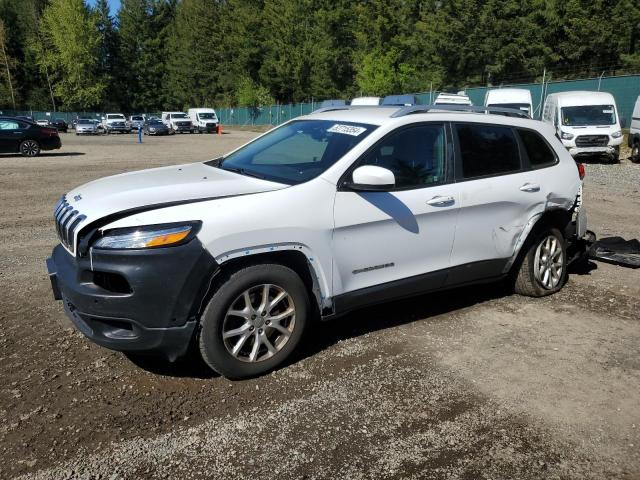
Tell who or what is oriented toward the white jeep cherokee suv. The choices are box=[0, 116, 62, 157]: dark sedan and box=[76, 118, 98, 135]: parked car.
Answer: the parked car

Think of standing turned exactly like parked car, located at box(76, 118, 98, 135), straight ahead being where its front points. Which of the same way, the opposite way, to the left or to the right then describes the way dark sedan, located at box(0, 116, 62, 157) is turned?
to the right

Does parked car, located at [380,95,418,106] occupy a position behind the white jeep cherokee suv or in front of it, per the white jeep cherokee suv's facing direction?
behind

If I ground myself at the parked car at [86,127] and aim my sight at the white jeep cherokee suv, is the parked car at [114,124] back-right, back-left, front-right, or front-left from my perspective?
back-left

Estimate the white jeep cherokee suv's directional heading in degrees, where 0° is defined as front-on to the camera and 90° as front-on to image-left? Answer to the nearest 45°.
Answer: approximately 45°

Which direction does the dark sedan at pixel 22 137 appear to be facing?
to the viewer's left

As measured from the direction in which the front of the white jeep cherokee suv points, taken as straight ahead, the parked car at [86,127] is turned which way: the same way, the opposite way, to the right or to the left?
to the left

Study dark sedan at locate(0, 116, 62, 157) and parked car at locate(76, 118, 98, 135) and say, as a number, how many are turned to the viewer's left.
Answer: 1

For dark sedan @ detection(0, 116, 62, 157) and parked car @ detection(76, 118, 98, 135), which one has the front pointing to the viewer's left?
the dark sedan

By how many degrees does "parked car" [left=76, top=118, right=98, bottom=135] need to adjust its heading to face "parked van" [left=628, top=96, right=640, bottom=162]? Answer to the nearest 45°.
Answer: approximately 45° to its left
